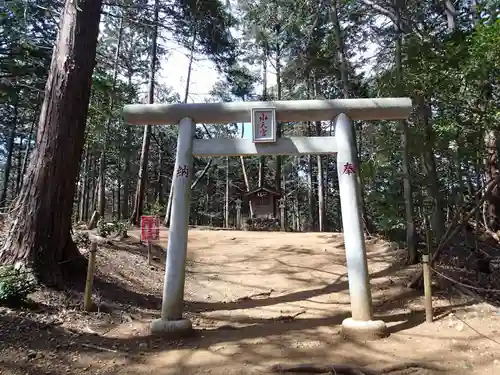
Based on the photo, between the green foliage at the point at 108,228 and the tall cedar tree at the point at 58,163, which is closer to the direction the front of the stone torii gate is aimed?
the tall cedar tree

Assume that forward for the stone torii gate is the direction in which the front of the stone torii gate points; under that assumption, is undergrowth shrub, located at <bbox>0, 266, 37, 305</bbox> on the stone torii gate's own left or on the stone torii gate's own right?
on the stone torii gate's own right

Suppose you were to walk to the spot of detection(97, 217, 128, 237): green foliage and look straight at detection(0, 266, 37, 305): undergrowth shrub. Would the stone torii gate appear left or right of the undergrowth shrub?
left

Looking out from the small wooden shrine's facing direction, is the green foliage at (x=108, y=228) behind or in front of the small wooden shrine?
in front

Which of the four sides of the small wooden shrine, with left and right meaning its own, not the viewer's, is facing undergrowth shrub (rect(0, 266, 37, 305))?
front

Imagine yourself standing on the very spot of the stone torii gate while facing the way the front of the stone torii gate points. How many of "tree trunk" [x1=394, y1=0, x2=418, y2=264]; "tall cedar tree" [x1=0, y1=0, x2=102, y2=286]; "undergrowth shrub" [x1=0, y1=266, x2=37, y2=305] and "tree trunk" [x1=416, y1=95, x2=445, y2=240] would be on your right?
2

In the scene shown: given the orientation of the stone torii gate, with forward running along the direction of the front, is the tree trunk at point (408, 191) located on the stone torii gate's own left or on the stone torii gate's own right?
on the stone torii gate's own left

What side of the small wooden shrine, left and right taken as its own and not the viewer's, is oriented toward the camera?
front

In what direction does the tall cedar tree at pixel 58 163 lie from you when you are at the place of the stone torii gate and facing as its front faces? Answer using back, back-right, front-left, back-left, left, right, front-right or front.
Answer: right

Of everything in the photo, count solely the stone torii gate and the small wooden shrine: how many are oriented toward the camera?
2

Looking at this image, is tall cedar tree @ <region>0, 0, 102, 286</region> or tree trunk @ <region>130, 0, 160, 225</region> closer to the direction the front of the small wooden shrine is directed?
the tall cedar tree

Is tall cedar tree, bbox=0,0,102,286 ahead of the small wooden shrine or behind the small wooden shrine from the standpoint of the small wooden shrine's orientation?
ahead

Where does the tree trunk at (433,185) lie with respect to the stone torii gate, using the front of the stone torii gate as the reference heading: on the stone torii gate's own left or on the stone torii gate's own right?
on the stone torii gate's own left
